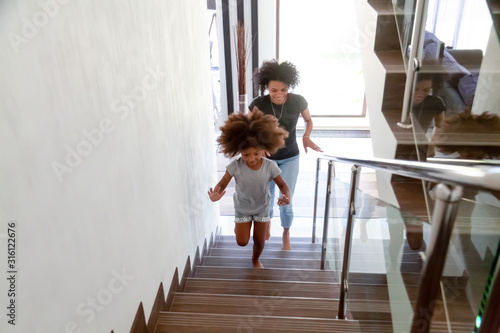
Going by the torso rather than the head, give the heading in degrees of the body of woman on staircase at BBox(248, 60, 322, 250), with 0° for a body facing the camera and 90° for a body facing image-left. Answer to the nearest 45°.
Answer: approximately 0°

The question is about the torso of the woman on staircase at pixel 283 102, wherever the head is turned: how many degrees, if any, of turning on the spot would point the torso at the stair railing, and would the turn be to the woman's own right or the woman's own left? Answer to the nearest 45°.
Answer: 0° — they already face it
